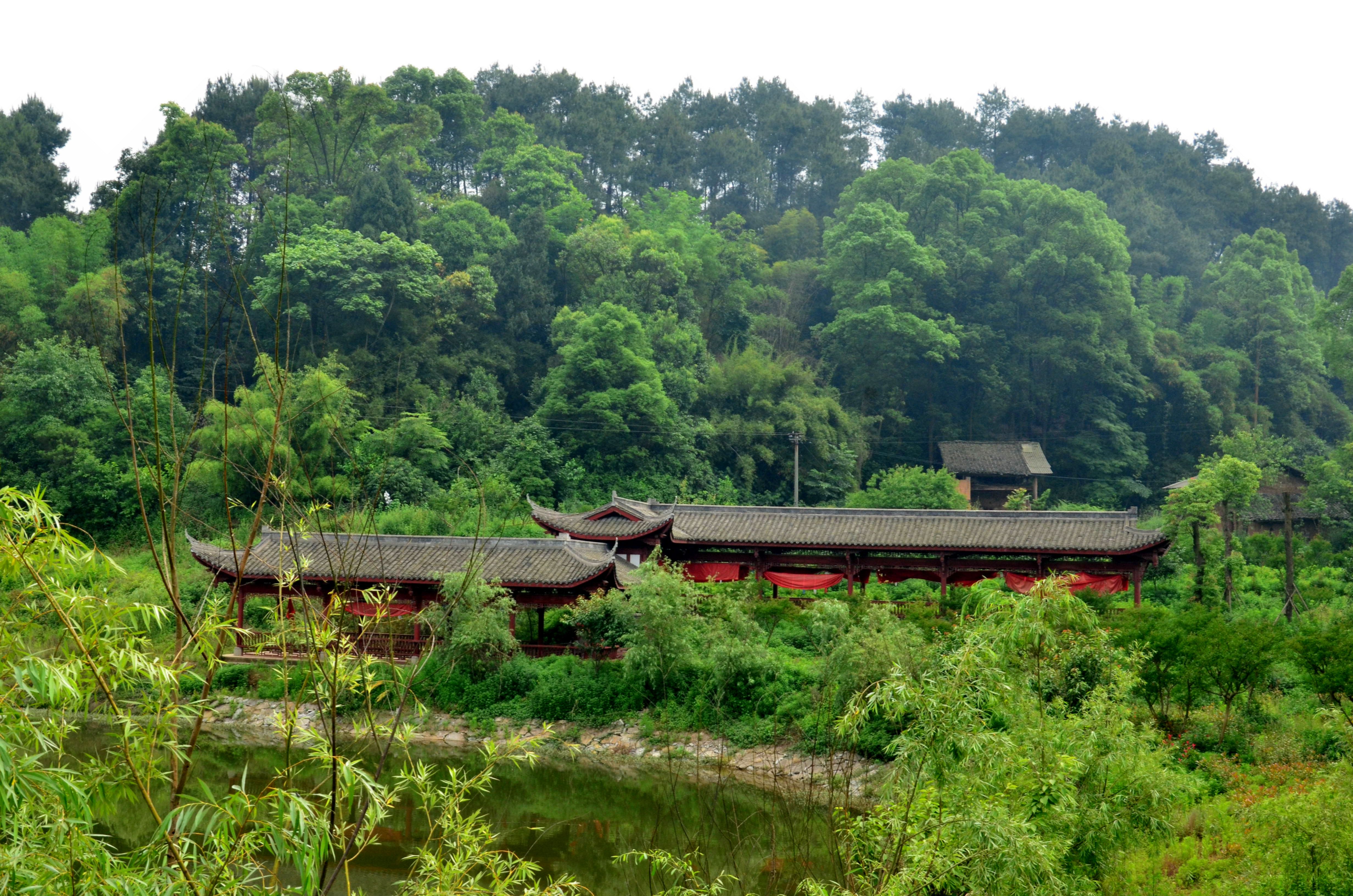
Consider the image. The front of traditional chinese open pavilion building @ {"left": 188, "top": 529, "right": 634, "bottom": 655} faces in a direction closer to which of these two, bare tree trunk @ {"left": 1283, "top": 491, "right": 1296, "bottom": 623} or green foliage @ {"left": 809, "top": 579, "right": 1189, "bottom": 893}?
the green foliage

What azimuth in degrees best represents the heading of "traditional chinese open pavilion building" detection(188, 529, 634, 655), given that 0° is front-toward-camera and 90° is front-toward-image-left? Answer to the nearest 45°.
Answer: approximately 0°

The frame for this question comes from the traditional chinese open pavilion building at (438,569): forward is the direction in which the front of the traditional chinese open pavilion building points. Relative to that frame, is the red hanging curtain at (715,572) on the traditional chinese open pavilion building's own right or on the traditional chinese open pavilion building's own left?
on the traditional chinese open pavilion building's own left

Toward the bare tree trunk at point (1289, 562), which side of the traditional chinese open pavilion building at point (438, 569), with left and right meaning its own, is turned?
left

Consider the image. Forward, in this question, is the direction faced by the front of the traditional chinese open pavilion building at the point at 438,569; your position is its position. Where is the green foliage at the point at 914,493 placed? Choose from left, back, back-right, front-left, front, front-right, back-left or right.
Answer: back-left
